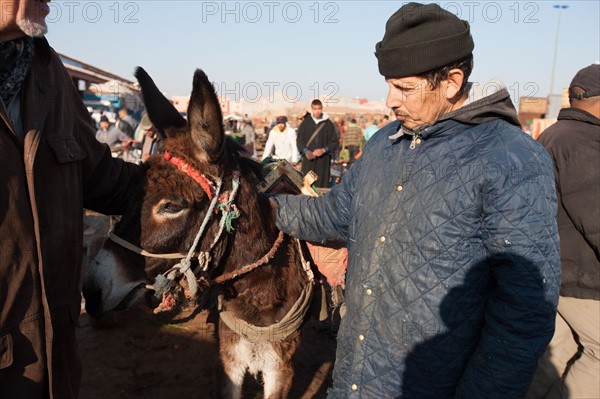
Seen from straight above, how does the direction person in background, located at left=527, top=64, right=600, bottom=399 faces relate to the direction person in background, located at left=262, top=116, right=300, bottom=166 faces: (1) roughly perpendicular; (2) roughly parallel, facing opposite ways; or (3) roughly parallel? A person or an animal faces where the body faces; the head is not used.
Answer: roughly parallel, facing opposite ways

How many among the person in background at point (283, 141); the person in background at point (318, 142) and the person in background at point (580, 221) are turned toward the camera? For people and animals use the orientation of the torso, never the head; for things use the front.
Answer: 2

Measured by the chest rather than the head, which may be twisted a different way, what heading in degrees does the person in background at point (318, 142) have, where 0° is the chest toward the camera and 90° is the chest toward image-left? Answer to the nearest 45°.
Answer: approximately 0°

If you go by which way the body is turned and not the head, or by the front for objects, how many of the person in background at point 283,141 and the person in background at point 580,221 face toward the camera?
1

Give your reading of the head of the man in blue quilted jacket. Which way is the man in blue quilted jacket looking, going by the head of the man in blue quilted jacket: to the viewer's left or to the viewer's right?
to the viewer's left
